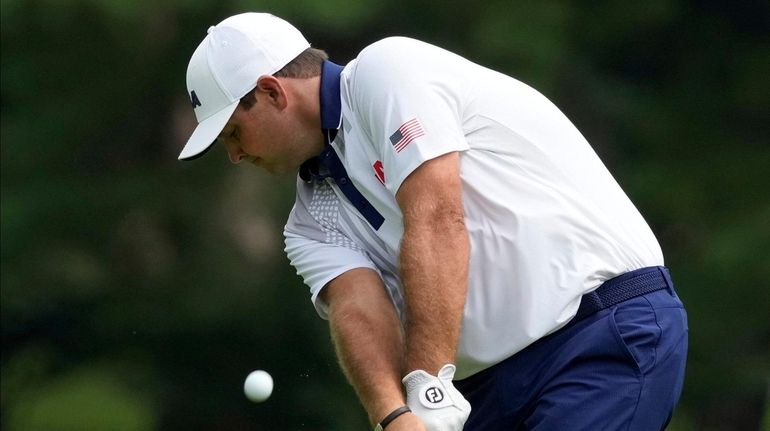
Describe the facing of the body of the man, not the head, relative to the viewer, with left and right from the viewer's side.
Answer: facing the viewer and to the left of the viewer
